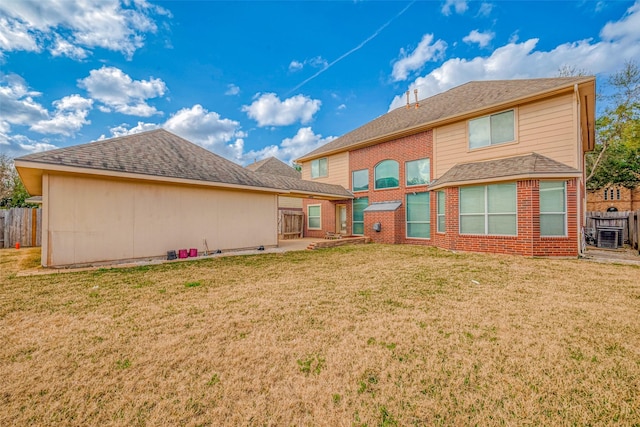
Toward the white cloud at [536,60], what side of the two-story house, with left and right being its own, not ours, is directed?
front

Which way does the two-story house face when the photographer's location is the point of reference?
facing away from the viewer and to the right of the viewer
